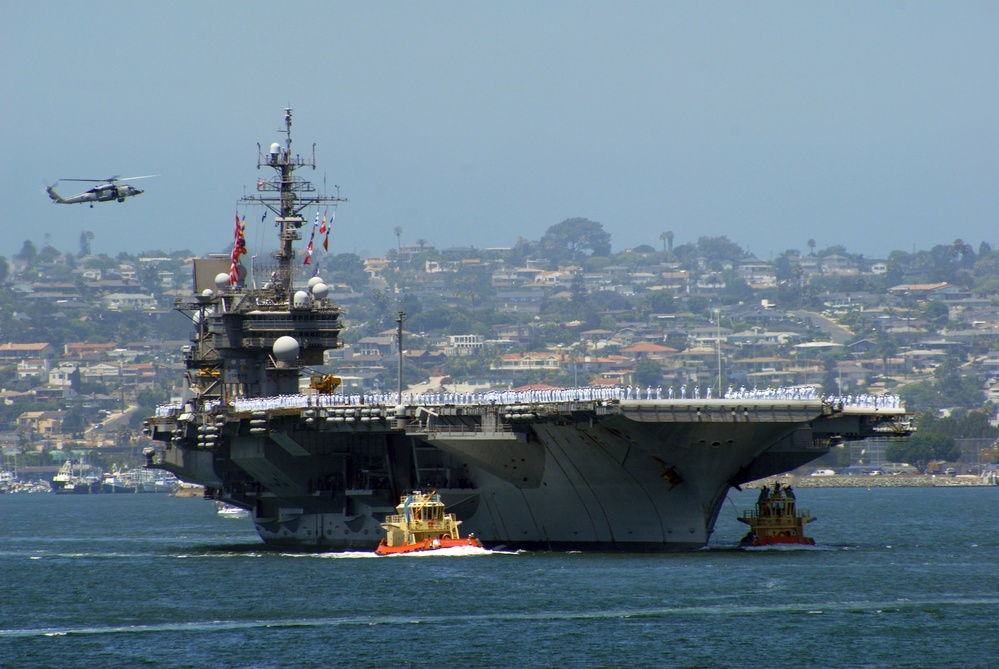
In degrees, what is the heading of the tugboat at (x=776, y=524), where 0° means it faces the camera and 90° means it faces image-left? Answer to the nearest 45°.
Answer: approximately 0°

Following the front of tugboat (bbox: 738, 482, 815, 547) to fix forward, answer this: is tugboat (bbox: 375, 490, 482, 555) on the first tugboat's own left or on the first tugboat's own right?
on the first tugboat's own right
